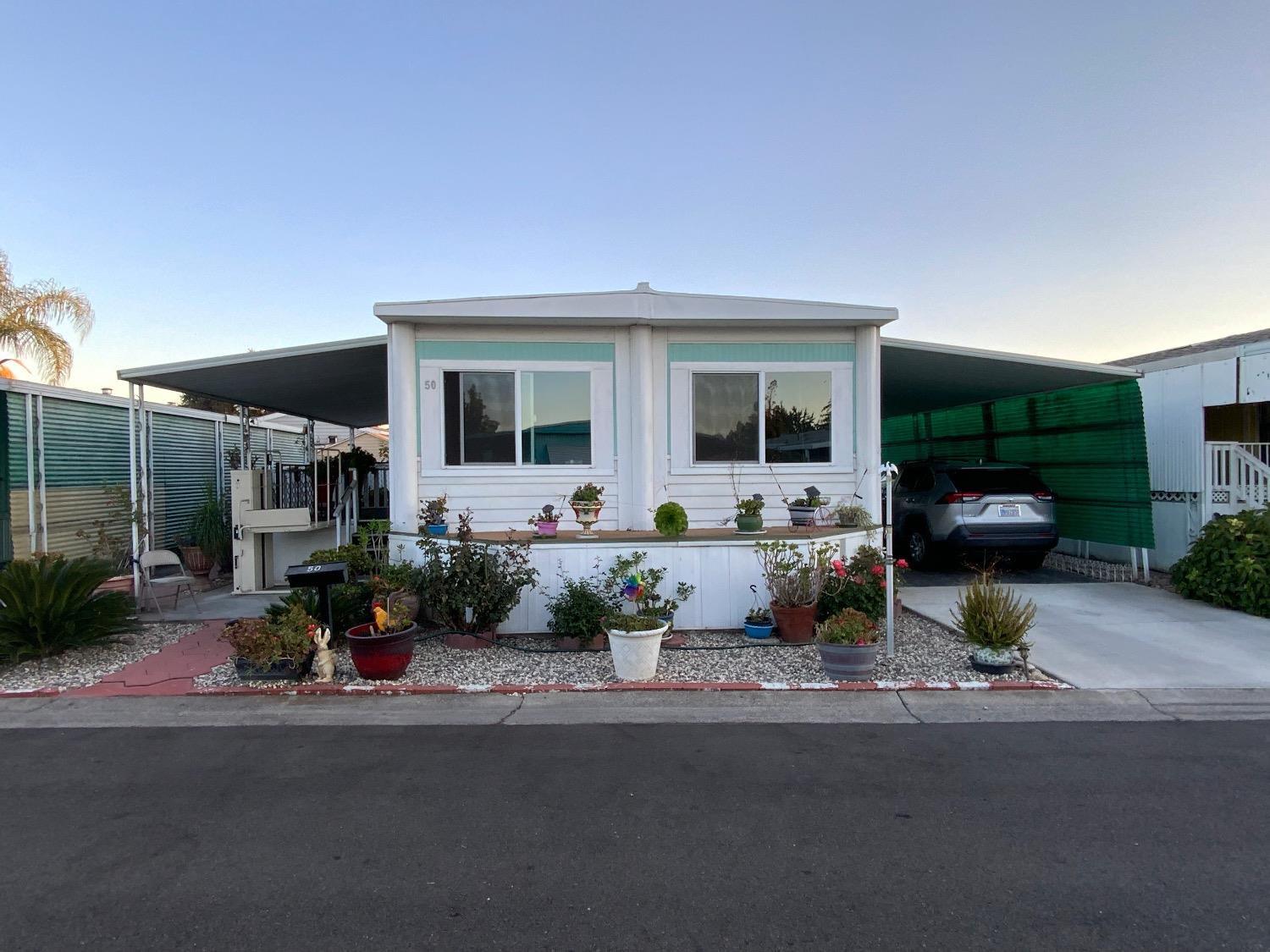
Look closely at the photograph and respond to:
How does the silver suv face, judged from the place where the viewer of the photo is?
facing away from the viewer and to the left of the viewer

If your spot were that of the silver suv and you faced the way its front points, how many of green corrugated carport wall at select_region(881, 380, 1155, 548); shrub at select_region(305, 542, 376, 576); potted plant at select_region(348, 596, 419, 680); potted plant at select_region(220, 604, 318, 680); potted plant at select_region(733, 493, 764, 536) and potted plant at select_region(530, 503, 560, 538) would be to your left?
5

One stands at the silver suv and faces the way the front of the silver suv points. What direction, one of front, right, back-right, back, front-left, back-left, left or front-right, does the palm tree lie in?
front-left

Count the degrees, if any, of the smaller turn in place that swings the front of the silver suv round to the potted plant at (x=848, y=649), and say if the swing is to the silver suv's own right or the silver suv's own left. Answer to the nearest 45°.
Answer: approximately 135° to the silver suv's own left

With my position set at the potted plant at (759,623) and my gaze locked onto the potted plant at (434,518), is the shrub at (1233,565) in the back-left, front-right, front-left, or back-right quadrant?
back-right

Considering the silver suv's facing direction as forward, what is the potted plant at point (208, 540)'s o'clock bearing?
The potted plant is roughly at 10 o'clock from the silver suv.

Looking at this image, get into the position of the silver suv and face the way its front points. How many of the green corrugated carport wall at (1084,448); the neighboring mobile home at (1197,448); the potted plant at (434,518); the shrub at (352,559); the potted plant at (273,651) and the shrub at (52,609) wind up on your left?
4

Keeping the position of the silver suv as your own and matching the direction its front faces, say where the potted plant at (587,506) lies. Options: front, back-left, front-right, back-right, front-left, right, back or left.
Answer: left

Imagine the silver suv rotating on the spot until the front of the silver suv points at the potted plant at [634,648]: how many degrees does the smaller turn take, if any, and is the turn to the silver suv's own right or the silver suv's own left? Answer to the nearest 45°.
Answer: approximately 90° to the silver suv's own left

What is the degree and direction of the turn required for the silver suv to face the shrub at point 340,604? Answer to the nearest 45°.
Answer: approximately 90° to its left

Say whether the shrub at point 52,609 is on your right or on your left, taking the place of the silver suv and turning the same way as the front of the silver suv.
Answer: on your left

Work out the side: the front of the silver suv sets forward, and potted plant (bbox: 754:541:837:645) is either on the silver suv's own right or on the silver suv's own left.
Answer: on the silver suv's own left

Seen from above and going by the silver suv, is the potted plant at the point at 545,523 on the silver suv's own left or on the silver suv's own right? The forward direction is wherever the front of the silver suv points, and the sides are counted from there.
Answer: on the silver suv's own left

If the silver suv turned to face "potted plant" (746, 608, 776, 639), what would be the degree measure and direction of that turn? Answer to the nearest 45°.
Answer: approximately 90° to its left

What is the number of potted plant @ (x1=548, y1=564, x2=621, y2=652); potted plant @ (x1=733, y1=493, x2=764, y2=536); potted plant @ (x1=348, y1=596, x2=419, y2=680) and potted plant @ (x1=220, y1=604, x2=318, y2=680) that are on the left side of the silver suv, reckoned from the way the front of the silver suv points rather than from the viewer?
4

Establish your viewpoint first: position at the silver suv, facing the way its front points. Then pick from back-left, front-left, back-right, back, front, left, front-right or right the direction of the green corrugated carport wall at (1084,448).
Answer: right

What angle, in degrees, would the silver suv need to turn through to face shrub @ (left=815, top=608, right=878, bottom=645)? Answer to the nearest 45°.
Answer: approximately 135° to its left
